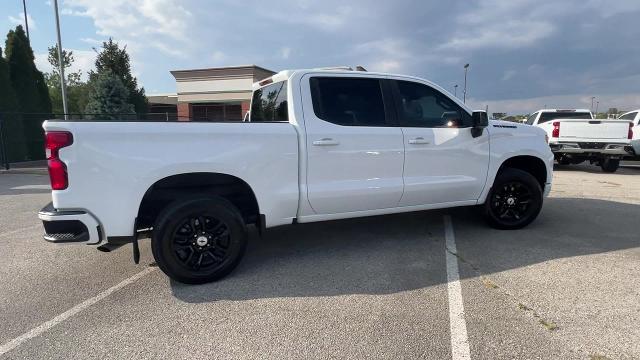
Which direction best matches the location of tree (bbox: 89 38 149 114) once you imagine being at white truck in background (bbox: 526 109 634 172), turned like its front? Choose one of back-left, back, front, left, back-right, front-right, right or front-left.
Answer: front-left

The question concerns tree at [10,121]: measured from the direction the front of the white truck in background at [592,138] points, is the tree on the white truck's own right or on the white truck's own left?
on the white truck's own left

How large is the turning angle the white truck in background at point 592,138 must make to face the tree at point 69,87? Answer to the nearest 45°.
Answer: approximately 45° to its left

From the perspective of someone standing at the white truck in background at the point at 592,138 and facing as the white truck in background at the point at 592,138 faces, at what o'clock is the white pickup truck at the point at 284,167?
The white pickup truck is roughly at 8 o'clock from the white truck in background.

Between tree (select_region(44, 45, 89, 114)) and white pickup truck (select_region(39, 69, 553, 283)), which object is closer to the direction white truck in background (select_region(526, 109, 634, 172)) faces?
the tree

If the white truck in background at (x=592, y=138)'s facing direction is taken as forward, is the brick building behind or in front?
in front

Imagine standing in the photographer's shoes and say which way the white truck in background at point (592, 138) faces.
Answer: facing away from the viewer and to the left of the viewer

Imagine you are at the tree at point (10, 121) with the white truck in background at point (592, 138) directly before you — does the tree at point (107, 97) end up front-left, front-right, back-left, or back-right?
front-left

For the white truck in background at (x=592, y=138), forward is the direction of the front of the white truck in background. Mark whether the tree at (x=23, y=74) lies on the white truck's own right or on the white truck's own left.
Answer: on the white truck's own left

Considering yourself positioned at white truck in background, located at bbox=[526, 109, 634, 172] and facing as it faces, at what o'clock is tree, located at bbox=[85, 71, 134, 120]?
The tree is roughly at 10 o'clock from the white truck in background.

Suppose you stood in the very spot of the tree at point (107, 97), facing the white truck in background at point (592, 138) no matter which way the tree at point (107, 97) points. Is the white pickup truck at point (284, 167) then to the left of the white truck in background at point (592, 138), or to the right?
right
